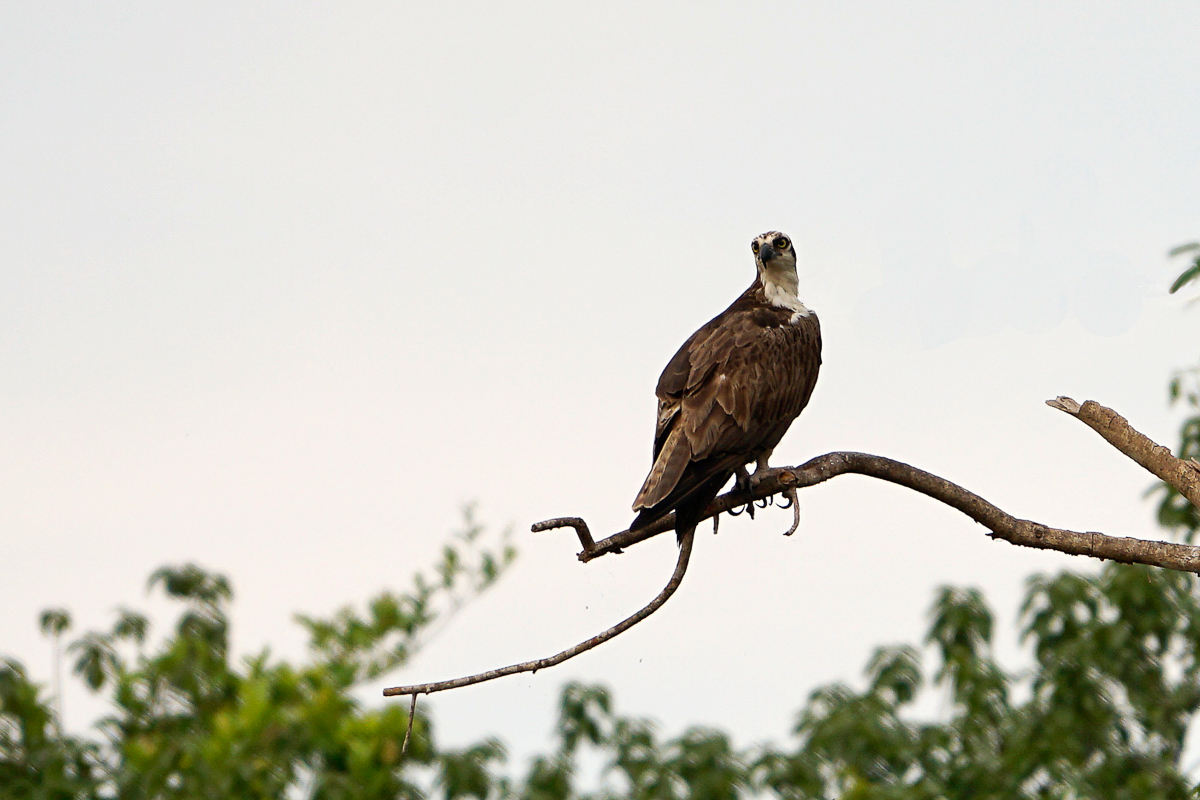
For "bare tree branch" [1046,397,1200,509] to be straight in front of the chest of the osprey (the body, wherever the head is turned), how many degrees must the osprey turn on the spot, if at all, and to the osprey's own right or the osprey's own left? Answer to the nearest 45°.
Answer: approximately 45° to the osprey's own right

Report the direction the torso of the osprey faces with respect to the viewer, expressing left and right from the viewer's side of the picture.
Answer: facing away from the viewer and to the right of the viewer
